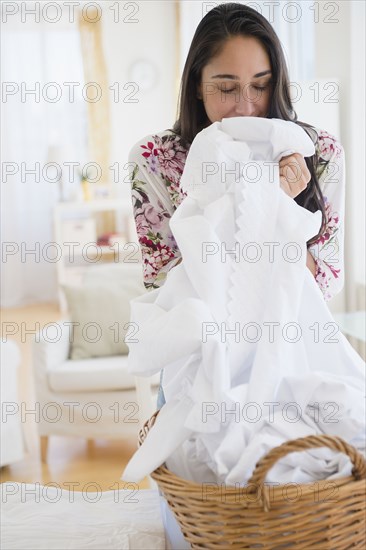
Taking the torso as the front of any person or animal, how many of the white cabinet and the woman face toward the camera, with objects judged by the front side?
2

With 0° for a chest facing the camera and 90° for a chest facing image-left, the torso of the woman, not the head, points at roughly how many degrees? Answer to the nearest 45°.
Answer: approximately 0°

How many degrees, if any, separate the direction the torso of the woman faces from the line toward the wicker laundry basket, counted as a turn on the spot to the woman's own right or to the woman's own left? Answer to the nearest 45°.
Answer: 0° — they already face it

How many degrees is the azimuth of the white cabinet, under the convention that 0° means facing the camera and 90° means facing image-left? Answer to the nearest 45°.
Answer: approximately 0°

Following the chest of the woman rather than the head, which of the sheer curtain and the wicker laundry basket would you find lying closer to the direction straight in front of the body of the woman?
the wicker laundry basket

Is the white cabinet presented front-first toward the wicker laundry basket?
yes

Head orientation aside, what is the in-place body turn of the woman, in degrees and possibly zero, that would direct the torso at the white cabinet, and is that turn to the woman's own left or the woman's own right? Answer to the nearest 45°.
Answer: approximately 180°

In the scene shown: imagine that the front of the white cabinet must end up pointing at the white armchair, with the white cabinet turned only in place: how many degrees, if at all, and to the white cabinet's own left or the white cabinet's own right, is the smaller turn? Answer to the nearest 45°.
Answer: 0° — it already faces it

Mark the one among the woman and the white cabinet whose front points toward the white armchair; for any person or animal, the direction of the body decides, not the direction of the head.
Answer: the white cabinet

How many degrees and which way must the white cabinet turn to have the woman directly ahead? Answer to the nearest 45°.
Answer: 0° — it already faces them
